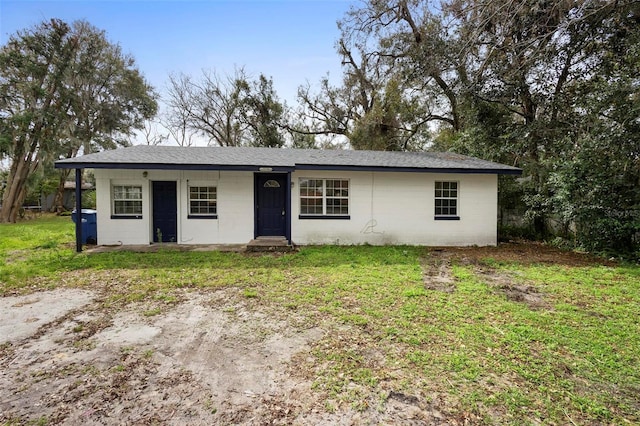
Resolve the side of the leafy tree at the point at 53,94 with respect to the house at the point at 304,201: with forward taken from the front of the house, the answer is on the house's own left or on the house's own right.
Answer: on the house's own right

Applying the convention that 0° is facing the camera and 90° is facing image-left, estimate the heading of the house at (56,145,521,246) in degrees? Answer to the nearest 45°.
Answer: approximately 0°

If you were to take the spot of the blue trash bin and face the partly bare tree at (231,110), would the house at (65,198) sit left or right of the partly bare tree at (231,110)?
left

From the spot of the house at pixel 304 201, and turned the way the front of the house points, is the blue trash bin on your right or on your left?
on your right

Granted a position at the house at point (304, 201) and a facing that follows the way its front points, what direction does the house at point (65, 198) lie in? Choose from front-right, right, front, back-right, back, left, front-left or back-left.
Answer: back-right

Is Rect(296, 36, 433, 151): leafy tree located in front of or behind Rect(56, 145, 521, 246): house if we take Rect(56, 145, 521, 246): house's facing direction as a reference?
behind

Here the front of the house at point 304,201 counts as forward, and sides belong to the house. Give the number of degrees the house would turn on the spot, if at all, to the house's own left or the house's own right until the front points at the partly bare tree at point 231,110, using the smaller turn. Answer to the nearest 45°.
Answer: approximately 180°
